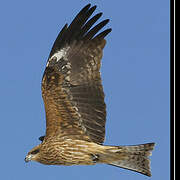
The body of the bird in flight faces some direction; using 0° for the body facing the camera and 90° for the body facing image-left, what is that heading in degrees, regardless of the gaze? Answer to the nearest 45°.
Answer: approximately 90°
